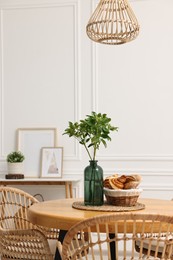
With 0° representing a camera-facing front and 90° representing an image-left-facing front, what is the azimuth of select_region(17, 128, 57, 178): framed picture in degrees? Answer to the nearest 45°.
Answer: approximately 0°

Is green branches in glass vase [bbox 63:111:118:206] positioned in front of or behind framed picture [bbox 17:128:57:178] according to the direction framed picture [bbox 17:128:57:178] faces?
in front

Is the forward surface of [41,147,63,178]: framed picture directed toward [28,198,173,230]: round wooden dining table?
yes

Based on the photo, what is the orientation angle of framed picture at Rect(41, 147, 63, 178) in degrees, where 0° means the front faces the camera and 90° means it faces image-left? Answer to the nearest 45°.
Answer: approximately 0°

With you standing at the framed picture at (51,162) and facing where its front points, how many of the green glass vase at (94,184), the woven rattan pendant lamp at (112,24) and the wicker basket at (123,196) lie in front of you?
3

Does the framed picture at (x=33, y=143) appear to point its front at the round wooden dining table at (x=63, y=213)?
yes

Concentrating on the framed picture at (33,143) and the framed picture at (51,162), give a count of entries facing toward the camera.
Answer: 2
